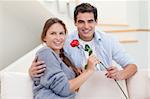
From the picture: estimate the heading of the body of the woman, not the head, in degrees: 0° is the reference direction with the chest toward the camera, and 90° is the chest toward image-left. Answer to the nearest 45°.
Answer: approximately 315°

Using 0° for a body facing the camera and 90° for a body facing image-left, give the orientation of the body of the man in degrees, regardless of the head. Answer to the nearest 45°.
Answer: approximately 0°

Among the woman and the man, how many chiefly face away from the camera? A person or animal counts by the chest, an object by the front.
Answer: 0
